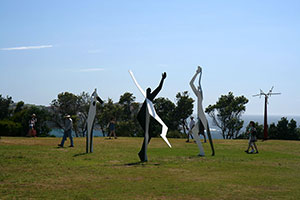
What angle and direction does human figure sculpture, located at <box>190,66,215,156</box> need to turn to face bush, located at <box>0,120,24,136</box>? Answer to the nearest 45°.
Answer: approximately 45° to its right

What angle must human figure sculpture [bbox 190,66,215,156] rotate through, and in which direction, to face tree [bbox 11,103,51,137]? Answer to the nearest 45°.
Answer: approximately 45° to its right

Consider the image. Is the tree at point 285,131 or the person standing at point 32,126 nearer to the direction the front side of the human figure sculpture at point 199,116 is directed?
the person standing

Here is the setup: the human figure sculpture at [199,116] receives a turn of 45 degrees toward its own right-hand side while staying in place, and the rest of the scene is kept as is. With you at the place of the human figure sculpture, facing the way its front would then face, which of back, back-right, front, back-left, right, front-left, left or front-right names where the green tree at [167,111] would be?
front-right
